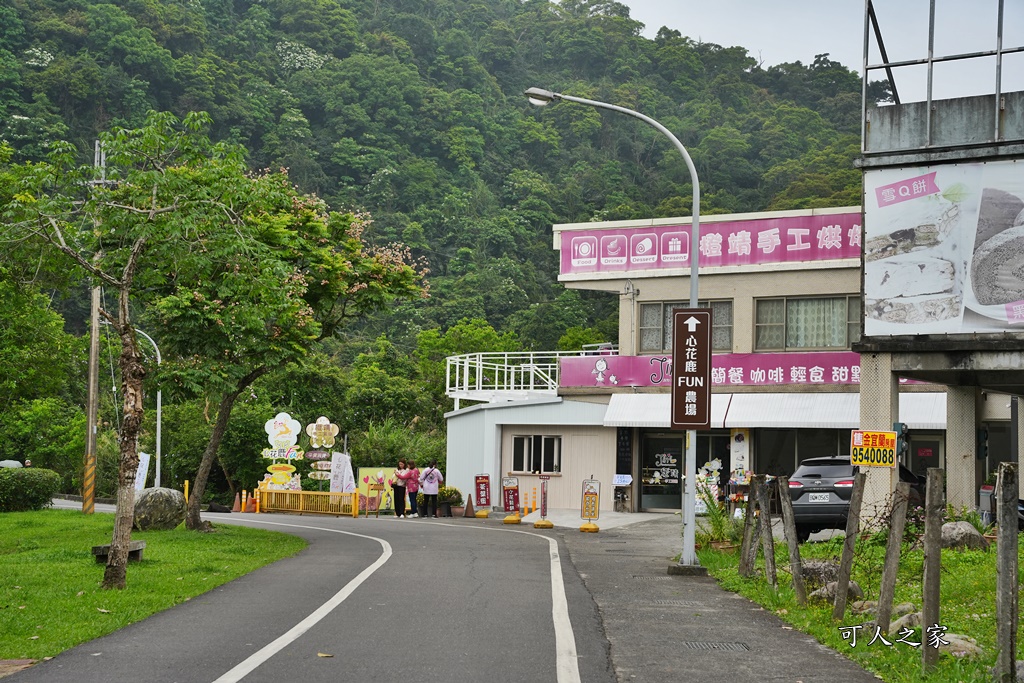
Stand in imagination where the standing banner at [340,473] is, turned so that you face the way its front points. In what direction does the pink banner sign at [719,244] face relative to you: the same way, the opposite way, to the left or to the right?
the same way

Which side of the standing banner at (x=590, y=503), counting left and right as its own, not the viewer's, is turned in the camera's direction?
front

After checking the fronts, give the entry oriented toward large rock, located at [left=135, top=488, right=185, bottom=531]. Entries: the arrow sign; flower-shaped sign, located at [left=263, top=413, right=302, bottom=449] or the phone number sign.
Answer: the flower-shaped sign

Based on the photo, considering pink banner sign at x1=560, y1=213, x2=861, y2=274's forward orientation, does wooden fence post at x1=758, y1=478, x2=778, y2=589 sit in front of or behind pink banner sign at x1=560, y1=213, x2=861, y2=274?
in front

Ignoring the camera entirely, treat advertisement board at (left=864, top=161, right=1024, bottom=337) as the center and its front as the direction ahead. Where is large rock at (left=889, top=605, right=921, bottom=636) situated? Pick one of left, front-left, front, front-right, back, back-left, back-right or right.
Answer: front

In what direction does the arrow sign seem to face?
toward the camera

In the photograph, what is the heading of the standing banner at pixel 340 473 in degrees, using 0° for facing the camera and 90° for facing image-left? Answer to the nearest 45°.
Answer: approximately 0°

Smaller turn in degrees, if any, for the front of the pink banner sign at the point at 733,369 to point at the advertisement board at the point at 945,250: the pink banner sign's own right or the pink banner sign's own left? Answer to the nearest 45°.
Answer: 0° — it already faces it

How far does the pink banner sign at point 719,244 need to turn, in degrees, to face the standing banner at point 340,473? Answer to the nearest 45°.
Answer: approximately 90° to its right

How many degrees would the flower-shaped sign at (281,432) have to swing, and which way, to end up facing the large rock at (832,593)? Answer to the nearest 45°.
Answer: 0° — it already faces it

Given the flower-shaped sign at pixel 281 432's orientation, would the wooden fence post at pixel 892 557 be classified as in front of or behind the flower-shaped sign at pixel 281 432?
in front

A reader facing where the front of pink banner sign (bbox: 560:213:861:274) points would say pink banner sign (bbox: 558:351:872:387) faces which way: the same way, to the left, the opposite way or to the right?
the same way

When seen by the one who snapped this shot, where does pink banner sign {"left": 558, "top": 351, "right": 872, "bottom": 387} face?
facing the viewer

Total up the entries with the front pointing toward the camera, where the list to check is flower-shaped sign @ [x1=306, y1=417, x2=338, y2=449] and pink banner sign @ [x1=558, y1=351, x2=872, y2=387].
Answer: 2

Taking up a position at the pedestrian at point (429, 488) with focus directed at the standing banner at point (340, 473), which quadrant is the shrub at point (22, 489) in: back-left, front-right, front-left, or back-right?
front-left

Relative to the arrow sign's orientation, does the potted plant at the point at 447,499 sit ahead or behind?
behind

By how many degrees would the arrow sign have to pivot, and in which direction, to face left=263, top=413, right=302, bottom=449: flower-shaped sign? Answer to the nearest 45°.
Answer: approximately 135° to its right

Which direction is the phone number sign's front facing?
toward the camera

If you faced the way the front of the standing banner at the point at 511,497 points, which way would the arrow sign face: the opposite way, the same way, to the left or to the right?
the same way

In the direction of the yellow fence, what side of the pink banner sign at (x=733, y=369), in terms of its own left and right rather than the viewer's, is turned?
right
